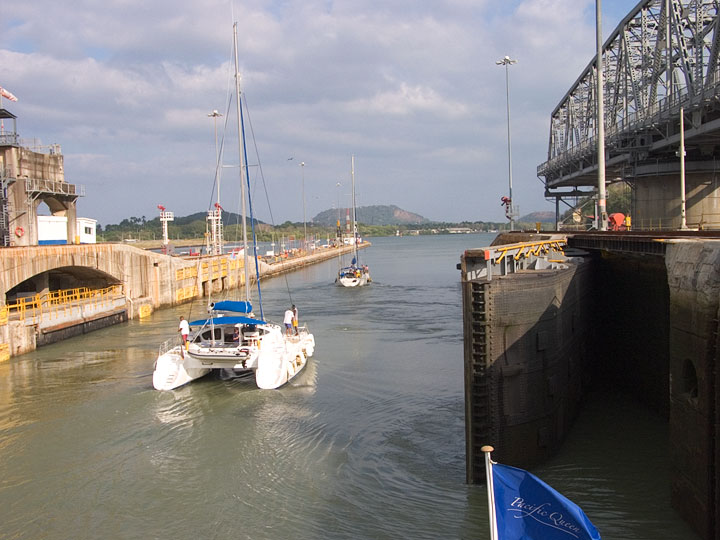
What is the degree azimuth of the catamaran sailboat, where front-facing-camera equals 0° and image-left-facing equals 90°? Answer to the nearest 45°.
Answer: approximately 225°

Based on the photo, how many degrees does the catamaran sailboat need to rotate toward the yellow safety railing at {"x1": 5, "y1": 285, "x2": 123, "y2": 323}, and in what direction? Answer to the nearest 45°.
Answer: approximately 90° to its left

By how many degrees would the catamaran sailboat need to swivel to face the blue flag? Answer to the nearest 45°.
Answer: approximately 135° to its right

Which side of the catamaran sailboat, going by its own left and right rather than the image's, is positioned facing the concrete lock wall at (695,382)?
right

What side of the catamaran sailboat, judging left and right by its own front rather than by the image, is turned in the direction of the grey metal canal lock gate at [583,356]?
right

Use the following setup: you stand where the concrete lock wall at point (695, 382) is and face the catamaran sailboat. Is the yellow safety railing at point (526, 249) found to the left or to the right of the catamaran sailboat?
right

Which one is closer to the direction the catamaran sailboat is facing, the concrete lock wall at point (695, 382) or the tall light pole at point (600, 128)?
the tall light pole

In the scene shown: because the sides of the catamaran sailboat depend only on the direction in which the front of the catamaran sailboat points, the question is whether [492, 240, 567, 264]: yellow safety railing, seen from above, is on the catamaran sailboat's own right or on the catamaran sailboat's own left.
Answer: on the catamaran sailboat's own right
